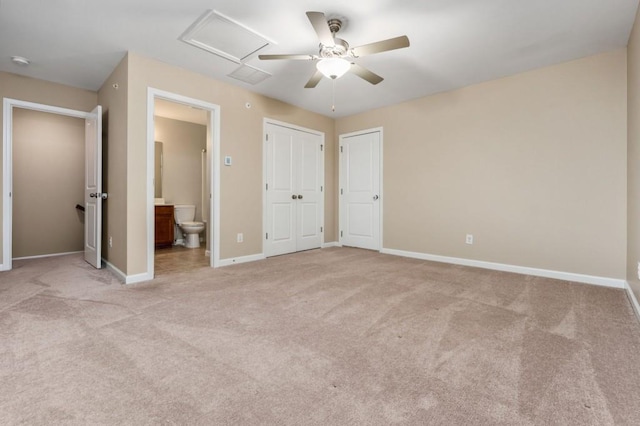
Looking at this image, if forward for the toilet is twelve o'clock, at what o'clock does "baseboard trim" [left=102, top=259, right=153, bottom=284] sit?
The baseboard trim is roughly at 2 o'clock from the toilet.

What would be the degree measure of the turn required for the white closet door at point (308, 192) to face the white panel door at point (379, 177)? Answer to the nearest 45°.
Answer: approximately 45° to its left

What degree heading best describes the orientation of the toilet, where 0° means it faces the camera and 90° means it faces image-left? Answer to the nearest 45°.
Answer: approximately 315°

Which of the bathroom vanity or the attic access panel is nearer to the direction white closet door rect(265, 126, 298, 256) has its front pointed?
the attic access panel

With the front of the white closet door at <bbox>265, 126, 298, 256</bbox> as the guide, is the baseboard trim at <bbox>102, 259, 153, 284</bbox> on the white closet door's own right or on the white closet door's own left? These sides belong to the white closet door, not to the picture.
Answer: on the white closet door's own right

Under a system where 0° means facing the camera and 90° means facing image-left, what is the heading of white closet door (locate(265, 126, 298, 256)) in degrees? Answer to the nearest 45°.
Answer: approximately 315°

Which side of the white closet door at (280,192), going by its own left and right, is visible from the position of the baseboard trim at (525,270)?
front

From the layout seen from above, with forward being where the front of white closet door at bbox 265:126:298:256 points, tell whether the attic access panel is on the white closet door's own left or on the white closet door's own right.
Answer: on the white closet door's own right

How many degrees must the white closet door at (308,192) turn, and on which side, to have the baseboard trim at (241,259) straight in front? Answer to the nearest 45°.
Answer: approximately 90° to its right

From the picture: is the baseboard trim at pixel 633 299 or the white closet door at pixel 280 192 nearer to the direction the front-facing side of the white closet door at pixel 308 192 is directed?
the baseboard trim

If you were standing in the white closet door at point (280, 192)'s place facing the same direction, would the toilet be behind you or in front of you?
behind

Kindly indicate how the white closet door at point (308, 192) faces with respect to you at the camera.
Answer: facing the viewer and to the right of the viewer

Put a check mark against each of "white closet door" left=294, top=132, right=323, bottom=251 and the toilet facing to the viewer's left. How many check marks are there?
0
